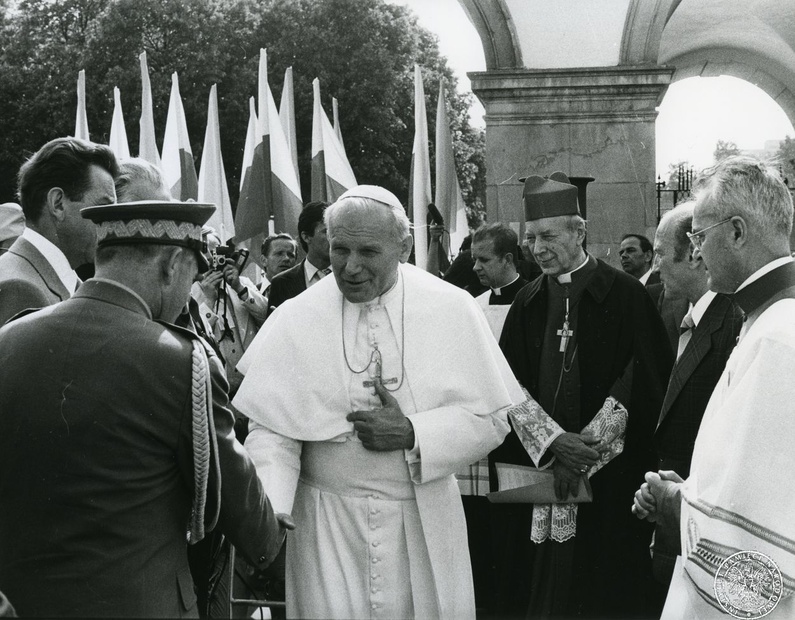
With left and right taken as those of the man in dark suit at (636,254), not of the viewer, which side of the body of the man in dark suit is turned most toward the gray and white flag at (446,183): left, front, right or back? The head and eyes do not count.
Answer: right

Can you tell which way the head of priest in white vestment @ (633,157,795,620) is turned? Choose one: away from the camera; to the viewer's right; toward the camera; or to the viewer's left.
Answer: to the viewer's left

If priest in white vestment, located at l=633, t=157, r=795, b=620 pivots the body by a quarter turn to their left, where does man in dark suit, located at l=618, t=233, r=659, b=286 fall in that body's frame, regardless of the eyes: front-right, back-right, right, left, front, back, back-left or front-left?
back

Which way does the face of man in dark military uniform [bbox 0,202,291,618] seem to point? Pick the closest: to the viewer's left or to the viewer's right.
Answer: to the viewer's right

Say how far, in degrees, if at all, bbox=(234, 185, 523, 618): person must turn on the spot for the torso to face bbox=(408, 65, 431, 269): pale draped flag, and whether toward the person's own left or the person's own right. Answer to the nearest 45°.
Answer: approximately 180°

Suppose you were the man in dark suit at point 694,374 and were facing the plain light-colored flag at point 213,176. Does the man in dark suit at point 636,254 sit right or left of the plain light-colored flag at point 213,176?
right

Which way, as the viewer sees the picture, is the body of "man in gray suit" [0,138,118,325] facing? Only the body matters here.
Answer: to the viewer's right

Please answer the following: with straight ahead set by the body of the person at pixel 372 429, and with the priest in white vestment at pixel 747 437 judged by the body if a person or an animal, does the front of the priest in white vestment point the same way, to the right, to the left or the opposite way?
to the right

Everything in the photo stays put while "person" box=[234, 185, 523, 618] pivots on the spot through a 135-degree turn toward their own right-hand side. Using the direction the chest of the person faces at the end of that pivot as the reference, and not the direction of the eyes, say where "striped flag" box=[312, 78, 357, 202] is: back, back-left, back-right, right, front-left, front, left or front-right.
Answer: front-right

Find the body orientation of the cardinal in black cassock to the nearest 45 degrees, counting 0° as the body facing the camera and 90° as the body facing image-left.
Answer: approximately 45°

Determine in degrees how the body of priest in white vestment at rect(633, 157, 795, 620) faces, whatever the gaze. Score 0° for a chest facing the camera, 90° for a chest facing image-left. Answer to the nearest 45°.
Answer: approximately 90°

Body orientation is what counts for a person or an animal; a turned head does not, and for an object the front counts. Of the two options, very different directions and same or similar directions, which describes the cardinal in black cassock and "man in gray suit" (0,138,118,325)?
very different directions

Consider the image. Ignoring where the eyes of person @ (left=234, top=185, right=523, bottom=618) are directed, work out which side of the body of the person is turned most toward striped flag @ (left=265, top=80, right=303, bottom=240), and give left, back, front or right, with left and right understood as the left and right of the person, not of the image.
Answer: back

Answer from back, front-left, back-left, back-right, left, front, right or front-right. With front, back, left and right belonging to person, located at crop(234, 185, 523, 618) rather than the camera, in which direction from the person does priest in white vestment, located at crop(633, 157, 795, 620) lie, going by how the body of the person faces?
front-left

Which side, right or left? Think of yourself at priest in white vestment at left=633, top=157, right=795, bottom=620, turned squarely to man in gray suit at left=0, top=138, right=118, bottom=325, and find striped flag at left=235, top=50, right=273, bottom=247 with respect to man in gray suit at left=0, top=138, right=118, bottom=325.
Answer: right

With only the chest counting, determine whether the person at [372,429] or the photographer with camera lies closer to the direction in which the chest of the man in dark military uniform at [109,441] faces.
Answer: the person
